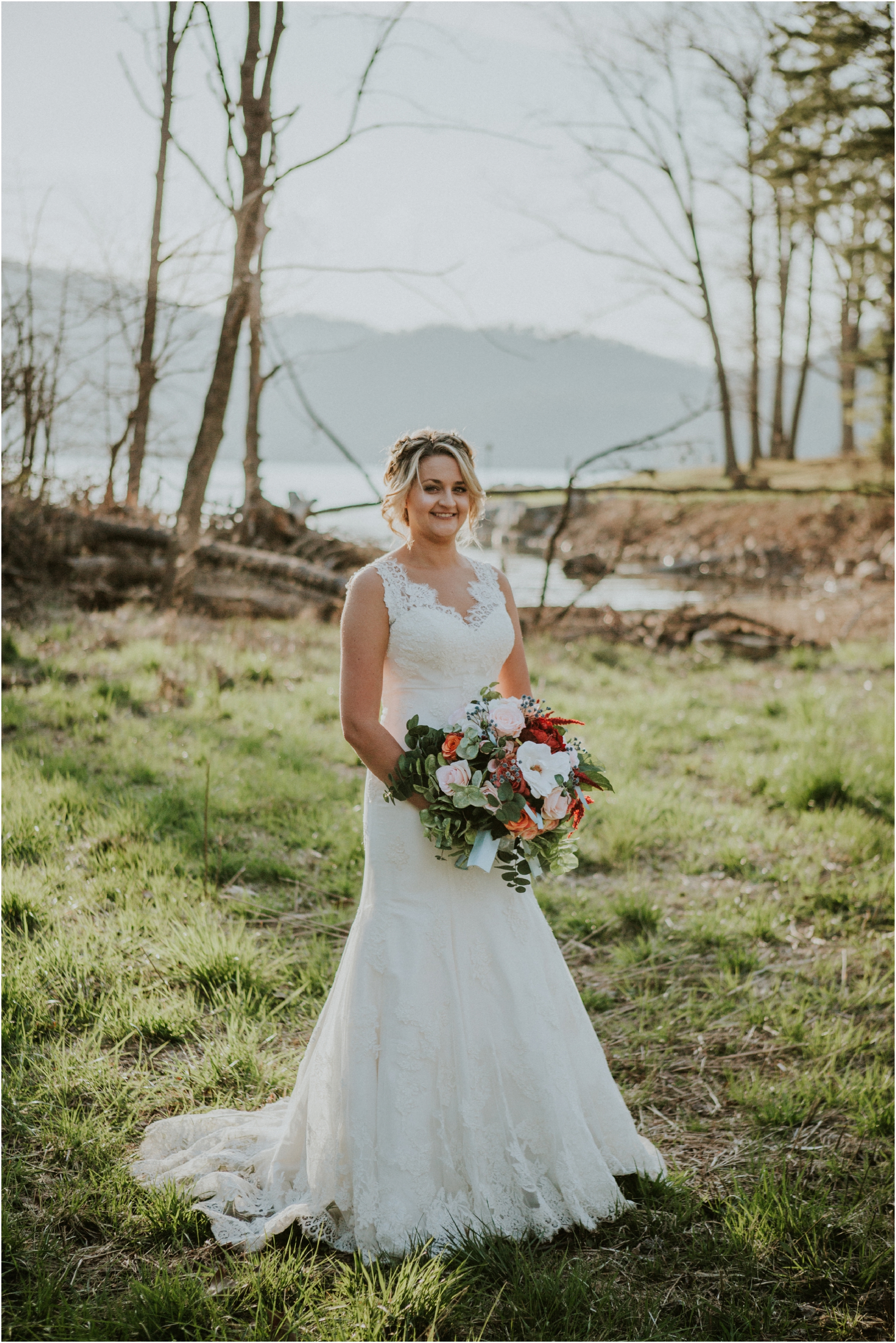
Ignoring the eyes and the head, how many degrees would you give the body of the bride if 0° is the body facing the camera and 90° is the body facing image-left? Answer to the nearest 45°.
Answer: approximately 315°

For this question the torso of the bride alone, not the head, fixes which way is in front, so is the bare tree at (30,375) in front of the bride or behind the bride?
behind

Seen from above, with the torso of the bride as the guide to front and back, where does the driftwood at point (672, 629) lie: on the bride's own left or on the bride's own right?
on the bride's own left

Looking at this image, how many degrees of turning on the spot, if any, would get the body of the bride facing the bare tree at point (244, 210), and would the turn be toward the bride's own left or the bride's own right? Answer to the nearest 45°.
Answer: approximately 135° to the bride's own left

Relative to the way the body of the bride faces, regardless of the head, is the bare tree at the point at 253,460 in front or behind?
behind
